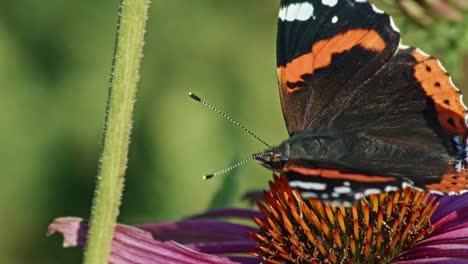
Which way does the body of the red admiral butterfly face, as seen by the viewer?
to the viewer's left
